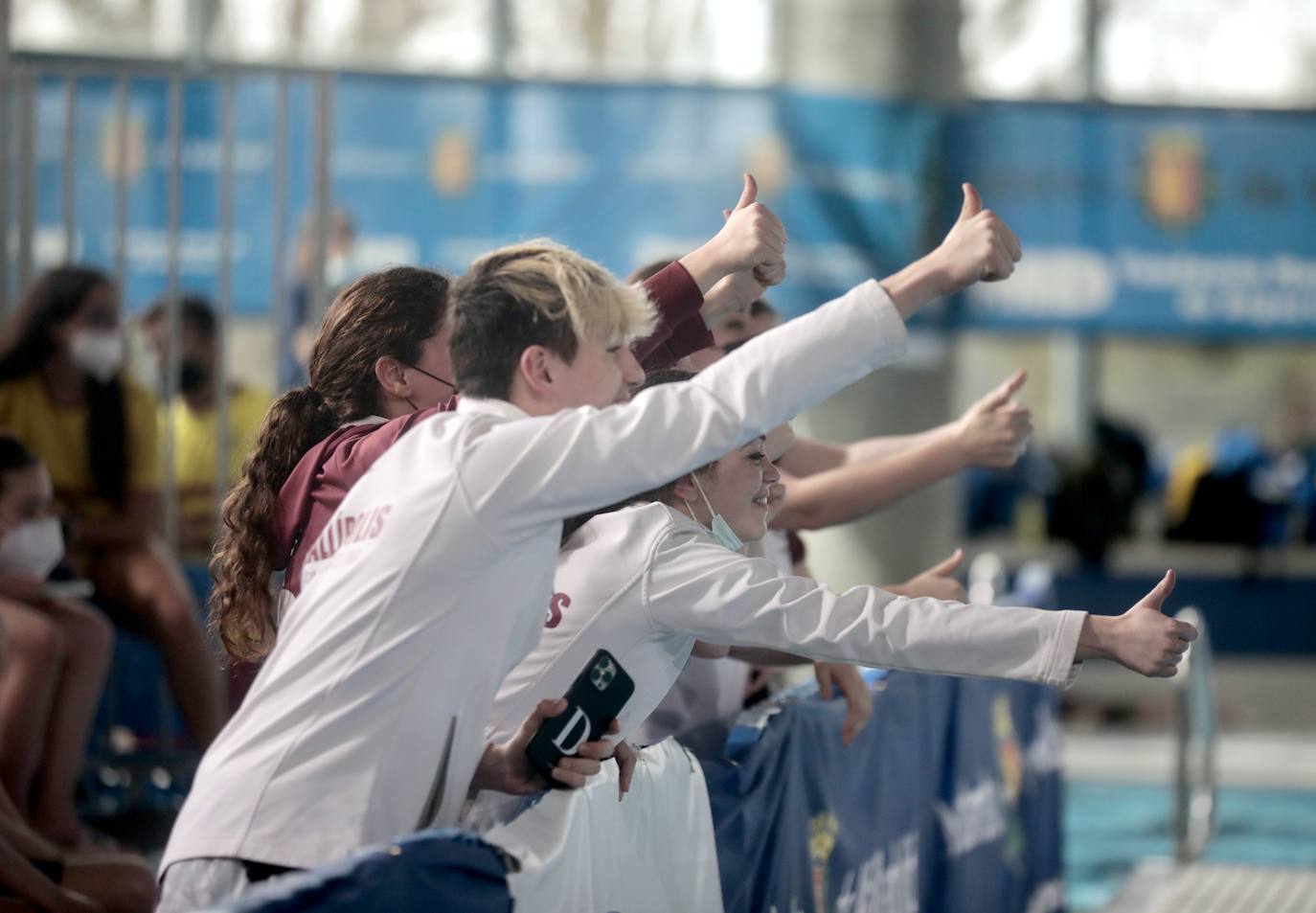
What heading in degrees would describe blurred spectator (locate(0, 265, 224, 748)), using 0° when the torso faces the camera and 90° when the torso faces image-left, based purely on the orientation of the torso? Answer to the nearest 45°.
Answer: approximately 315°

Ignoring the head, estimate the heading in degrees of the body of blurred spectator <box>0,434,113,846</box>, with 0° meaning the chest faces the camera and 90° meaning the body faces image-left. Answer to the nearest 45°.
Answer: approximately 315°

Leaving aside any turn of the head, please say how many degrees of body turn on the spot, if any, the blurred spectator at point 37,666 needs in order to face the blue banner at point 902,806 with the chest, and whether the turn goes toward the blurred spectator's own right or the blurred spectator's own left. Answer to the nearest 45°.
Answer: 0° — they already face it

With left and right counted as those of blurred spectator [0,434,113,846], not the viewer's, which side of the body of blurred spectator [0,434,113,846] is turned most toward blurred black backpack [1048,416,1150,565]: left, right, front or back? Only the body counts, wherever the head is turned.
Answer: left

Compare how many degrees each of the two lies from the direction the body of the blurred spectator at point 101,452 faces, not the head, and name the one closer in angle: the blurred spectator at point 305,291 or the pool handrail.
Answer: the pool handrail

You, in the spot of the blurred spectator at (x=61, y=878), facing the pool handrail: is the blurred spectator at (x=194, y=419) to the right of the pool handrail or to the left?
left
